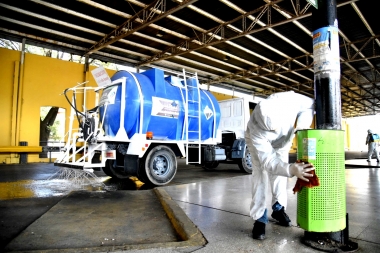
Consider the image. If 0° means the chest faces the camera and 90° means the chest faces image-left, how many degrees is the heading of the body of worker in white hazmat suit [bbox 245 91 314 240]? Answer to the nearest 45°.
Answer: approximately 315°

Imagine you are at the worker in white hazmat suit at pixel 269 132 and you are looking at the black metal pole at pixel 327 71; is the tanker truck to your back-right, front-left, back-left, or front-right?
back-left

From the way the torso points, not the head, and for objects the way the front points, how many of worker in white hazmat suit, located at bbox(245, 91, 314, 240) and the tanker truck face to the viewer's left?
0

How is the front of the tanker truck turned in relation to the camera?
facing away from the viewer and to the right of the viewer

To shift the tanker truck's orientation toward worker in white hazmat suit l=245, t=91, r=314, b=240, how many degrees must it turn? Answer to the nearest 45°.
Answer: approximately 135° to its right

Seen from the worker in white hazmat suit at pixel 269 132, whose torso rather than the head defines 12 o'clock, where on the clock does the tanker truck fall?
The tanker truck is roughly at 6 o'clock from the worker in white hazmat suit.
